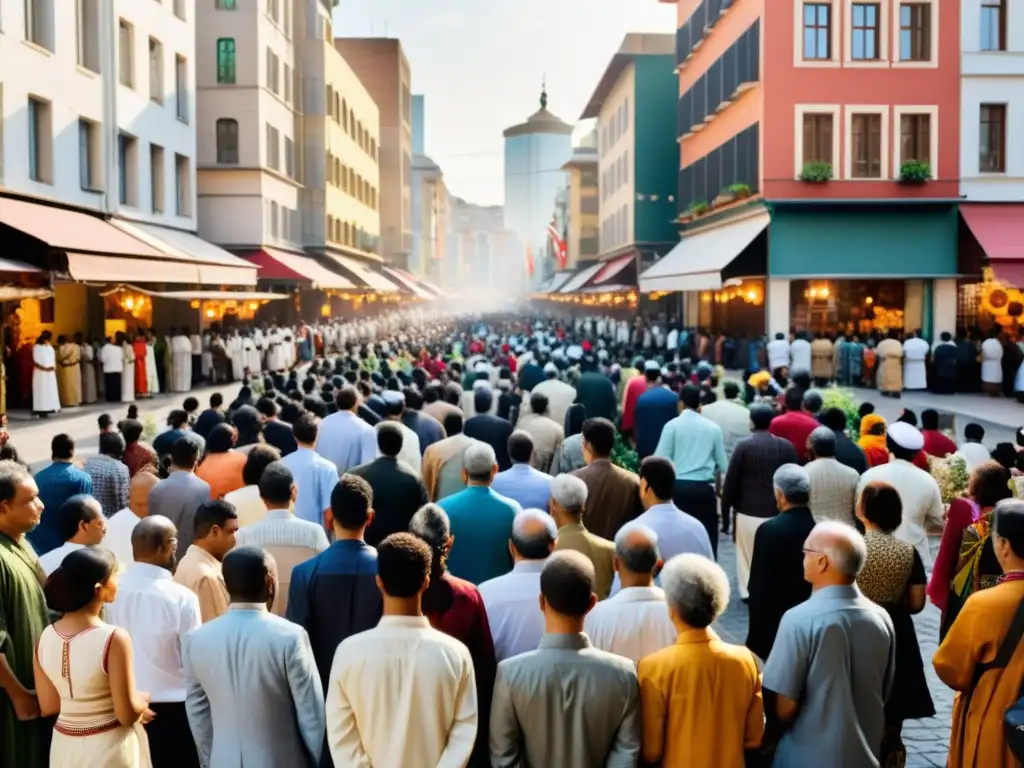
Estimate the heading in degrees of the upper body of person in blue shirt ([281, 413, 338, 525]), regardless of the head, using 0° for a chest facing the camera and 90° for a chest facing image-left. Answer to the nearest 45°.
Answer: approximately 180°

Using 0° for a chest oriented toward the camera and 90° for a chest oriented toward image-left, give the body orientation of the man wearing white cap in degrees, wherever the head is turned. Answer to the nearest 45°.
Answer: approximately 180°

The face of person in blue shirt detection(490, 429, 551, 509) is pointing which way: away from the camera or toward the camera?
away from the camera

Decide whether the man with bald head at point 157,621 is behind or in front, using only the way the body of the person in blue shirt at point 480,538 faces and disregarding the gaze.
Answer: behind

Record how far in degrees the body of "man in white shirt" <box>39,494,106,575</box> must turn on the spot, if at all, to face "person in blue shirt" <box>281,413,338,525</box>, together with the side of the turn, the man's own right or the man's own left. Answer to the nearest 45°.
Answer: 0° — they already face them

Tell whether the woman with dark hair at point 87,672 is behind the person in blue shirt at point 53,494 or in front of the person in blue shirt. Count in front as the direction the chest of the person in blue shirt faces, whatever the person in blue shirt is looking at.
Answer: behind

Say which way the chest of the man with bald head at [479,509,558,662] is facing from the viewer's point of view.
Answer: away from the camera

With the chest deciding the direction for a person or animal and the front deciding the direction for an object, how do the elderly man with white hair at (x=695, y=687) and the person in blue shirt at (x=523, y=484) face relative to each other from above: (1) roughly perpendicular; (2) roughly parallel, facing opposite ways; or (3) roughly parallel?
roughly parallel

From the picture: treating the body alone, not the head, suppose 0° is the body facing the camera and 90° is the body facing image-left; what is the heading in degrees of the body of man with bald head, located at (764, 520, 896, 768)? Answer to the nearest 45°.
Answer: approximately 135°

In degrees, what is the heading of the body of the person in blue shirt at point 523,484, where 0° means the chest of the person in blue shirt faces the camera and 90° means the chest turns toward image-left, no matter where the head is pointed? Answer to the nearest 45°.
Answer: approximately 180°

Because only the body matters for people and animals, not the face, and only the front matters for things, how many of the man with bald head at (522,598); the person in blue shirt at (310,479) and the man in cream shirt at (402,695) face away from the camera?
3

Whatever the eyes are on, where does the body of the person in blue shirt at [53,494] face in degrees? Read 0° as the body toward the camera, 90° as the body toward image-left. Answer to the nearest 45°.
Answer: approximately 180°

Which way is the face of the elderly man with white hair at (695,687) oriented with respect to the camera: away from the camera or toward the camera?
away from the camera

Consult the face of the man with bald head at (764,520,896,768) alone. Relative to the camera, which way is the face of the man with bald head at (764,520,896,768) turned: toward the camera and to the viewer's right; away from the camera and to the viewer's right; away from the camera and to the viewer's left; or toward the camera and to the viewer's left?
away from the camera and to the viewer's left

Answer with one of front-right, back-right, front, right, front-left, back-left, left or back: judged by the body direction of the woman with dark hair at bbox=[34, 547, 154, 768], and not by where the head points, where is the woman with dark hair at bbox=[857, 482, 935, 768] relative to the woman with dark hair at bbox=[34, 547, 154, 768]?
front-right

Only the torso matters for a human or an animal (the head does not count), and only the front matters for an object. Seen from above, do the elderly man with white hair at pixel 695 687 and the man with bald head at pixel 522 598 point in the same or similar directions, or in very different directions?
same or similar directions

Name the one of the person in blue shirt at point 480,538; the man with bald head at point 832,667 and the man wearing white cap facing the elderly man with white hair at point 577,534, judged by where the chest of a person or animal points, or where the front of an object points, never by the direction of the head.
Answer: the man with bald head
